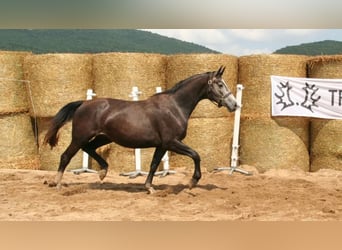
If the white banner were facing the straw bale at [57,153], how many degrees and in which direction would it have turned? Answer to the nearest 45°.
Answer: approximately 90° to its right

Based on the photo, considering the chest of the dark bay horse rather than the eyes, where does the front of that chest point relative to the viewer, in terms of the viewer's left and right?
facing to the right of the viewer

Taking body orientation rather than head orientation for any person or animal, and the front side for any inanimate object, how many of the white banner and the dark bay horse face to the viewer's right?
1

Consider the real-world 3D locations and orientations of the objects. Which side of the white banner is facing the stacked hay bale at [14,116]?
right

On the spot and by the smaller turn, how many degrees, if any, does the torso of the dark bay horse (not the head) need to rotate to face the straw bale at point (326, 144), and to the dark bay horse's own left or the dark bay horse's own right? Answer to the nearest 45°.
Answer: approximately 45° to the dark bay horse's own left

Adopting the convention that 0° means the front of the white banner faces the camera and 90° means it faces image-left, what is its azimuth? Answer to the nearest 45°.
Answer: approximately 0°

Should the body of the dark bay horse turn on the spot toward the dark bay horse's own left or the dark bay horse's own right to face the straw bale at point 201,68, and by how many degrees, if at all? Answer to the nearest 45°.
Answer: approximately 45° to the dark bay horse's own left

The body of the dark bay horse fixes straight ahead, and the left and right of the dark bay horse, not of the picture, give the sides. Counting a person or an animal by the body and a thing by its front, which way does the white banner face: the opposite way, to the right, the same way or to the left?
to the right
